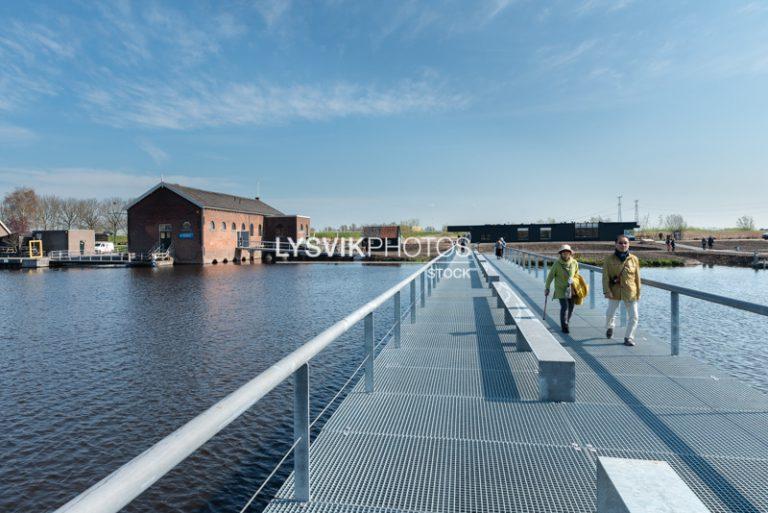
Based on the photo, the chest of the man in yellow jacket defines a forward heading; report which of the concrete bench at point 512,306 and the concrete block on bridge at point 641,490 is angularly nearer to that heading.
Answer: the concrete block on bridge

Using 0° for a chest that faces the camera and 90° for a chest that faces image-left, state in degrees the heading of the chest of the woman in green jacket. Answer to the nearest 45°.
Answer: approximately 0°

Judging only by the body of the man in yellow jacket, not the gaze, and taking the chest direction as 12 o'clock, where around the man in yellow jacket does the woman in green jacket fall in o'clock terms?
The woman in green jacket is roughly at 4 o'clock from the man in yellow jacket.

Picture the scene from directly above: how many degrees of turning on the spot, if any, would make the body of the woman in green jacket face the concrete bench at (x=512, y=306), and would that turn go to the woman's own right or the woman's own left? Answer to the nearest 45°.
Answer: approximately 45° to the woman's own right

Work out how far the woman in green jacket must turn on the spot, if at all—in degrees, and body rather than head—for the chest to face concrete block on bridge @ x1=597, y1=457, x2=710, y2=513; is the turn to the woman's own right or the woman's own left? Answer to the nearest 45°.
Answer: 0° — they already face it

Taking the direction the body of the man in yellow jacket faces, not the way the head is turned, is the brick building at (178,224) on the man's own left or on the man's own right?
on the man's own right

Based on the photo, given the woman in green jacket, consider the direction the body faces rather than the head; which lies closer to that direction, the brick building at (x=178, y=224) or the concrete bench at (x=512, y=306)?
the concrete bench

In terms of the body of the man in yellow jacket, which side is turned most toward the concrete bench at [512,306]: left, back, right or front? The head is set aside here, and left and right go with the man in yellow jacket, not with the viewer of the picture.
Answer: right

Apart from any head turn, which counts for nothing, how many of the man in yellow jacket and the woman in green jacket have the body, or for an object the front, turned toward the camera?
2

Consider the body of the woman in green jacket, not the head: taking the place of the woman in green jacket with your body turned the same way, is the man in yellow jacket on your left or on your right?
on your left

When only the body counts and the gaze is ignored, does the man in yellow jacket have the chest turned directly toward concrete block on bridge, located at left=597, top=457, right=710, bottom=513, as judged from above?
yes
